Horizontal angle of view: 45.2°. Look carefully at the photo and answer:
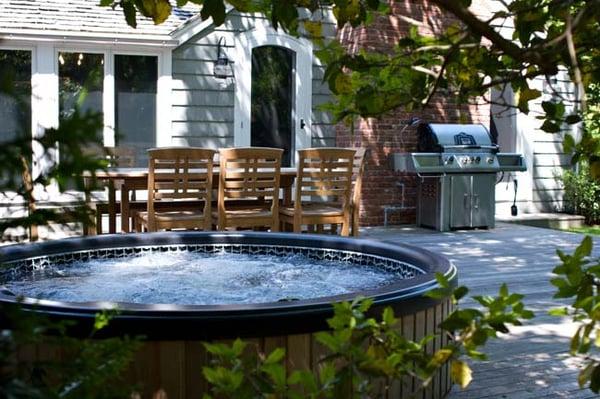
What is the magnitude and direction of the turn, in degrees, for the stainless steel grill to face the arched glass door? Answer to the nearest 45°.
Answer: approximately 135° to its right

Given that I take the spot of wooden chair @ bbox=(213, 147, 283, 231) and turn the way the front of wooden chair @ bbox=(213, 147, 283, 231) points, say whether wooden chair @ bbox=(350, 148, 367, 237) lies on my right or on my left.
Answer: on my right

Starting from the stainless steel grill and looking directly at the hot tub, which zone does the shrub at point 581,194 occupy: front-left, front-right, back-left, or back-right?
back-left

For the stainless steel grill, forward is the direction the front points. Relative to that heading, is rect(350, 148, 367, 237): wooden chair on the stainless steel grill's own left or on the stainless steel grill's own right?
on the stainless steel grill's own right

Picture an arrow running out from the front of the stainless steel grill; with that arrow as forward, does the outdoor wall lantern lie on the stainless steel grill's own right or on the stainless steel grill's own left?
on the stainless steel grill's own right

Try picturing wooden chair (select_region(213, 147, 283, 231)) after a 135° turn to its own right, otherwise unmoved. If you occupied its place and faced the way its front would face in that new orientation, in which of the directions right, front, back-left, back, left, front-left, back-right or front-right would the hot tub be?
front-right

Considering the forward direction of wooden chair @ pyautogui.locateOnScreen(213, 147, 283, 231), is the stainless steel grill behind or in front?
in front

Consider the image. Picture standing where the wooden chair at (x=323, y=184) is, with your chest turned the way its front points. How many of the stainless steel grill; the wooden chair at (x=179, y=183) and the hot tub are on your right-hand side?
1

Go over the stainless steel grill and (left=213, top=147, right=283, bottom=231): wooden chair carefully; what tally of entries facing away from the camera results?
1

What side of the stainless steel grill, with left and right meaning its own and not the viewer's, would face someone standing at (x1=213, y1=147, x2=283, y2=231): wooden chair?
right

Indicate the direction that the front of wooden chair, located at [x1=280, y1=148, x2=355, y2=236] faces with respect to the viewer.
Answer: facing away from the viewer and to the left of the viewer

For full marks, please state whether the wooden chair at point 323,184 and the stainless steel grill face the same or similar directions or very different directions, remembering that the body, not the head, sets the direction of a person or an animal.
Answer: very different directions

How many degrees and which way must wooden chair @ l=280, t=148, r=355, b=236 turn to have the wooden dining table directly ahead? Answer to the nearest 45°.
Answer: approximately 45° to its left

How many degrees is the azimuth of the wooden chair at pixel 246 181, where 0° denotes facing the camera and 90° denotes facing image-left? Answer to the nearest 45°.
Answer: approximately 180°

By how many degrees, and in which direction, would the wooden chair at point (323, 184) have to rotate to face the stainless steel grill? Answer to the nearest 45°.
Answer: approximately 90° to its right

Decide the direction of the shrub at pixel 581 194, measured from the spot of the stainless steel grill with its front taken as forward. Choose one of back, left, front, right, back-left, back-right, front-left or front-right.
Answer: left

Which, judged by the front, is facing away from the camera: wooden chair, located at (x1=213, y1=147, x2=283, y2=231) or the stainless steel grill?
the wooden chair

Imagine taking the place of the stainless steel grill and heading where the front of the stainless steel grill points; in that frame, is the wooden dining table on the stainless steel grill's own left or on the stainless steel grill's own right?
on the stainless steel grill's own right
